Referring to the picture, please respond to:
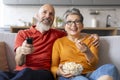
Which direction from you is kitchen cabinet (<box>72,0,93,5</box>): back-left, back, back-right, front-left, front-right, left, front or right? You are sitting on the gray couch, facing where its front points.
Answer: back

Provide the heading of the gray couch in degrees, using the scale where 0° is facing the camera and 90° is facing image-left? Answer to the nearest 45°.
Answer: approximately 0°

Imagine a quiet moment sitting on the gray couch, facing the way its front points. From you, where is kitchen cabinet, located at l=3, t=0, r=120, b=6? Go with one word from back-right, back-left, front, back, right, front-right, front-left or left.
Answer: back

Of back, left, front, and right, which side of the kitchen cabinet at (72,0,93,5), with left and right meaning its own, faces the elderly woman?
front

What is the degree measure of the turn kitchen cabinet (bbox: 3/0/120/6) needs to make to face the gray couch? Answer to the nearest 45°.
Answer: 0° — it already faces it

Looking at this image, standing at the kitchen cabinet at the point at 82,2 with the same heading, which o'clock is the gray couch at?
The gray couch is roughly at 12 o'clock from the kitchen cabinet.

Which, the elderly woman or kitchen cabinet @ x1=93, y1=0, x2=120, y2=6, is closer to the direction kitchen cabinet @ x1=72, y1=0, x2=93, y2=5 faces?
the elderly woman

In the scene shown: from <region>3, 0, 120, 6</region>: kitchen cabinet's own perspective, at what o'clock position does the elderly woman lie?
The elderly woman is roughly at 12 o'clock from the kitchen cabinet.

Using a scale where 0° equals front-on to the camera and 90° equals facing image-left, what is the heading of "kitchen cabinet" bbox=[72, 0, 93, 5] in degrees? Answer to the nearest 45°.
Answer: approximately 0°
